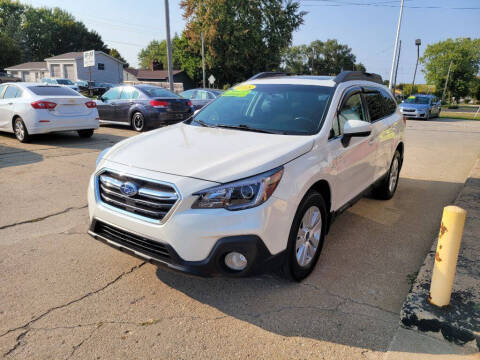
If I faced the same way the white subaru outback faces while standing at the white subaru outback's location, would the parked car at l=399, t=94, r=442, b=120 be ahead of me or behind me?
behind

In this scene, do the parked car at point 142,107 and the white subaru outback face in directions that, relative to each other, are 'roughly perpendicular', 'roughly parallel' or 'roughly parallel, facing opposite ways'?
roughly perpendicular

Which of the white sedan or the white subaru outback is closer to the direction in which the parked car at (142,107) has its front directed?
the white sedan

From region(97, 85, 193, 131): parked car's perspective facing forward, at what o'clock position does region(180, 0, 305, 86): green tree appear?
The green tree is roughly at 2 o'clock from the parked car.

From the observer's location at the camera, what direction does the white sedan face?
facing away from the viewer and to the left of the viewer

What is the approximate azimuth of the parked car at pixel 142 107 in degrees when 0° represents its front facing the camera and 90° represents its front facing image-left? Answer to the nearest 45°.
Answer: approximately 135°

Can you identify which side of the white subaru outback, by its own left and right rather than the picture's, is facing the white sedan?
right

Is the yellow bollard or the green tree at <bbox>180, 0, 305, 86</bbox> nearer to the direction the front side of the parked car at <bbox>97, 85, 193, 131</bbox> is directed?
the green tree

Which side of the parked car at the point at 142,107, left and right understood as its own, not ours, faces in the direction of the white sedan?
left

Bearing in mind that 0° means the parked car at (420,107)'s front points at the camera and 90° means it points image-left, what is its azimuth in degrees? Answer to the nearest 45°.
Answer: approximately 45°

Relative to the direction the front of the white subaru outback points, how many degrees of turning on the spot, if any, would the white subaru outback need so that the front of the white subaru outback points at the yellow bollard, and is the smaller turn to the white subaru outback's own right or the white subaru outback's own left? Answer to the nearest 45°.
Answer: approximately 135° to the white subaru outback's own left
